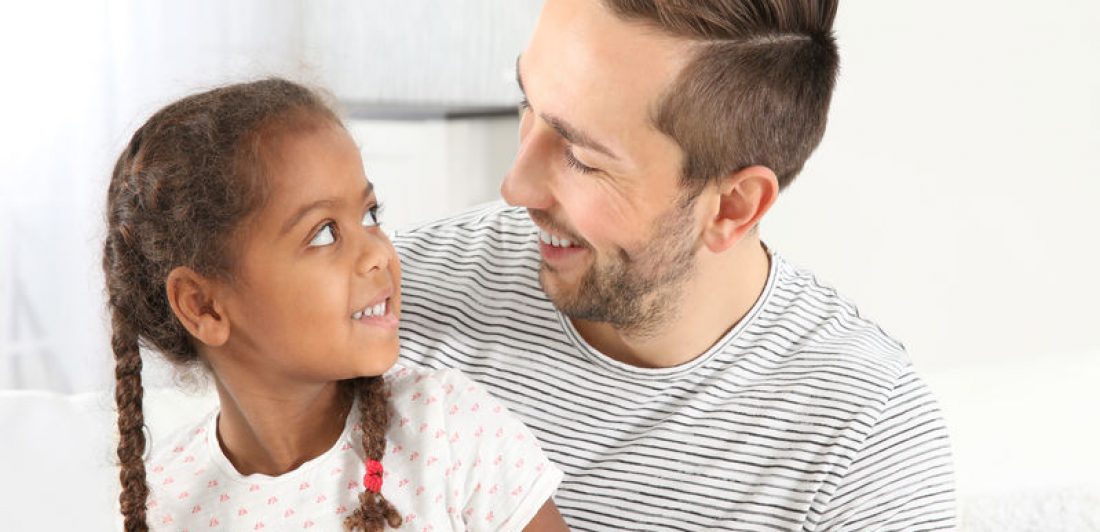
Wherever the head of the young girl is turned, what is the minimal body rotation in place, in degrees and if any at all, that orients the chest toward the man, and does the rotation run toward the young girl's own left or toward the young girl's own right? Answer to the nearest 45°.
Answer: approximately 45° to the young girl's own left

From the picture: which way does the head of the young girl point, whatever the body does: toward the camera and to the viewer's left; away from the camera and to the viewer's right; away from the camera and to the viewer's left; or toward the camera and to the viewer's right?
toward the camera and to the viewer's right

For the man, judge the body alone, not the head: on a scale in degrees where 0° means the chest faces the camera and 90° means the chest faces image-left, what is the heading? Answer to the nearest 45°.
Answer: approximately 45°
